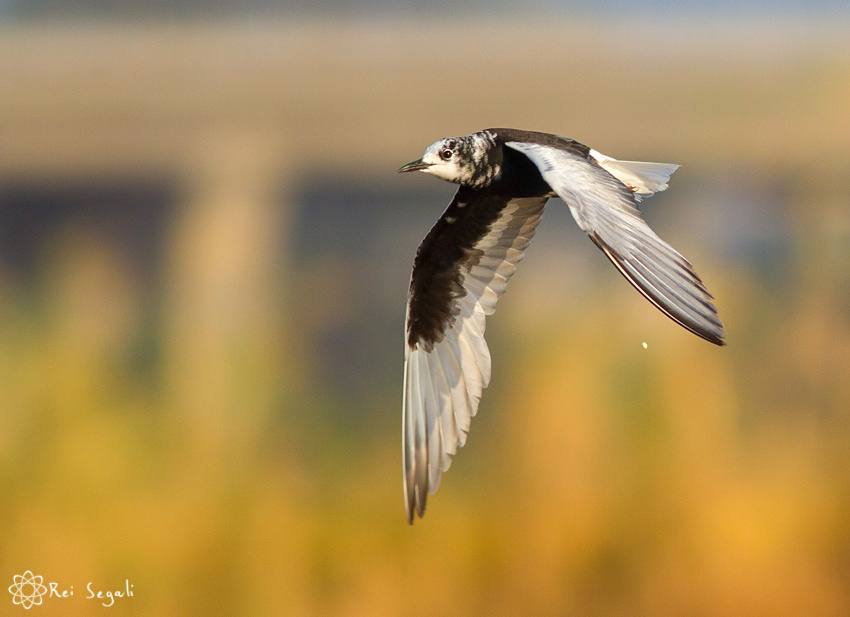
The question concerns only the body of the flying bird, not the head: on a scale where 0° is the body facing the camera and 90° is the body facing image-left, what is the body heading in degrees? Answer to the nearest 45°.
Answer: approximately 45°
